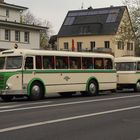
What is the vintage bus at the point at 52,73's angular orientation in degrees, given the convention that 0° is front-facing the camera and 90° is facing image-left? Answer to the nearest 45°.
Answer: approximately 45°
